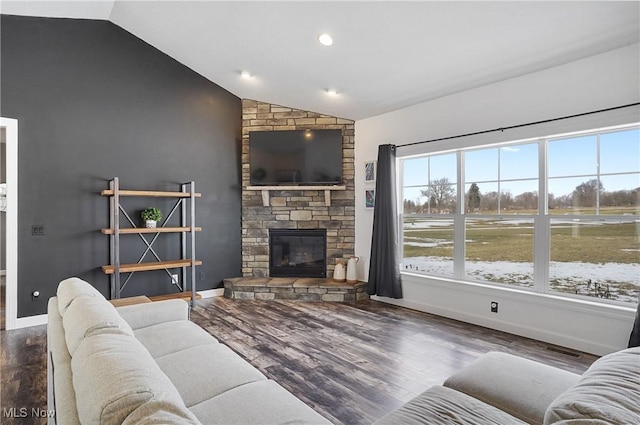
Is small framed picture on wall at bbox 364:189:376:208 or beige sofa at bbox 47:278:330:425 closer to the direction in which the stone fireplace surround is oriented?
the beige sofa

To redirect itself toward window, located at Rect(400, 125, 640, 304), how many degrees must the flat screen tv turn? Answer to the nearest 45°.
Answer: approximately 45° to its left

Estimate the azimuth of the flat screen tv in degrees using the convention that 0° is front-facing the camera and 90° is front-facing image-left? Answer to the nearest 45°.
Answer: approximately 0°

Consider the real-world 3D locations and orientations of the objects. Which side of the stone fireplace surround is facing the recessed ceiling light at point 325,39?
front

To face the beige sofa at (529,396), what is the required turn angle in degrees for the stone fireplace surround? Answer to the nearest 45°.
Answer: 0° — it already faces it

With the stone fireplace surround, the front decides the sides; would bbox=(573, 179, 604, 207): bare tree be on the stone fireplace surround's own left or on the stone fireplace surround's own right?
on the stone fireplace surround's own left

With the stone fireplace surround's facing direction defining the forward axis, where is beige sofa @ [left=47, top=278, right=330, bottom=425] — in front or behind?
in front

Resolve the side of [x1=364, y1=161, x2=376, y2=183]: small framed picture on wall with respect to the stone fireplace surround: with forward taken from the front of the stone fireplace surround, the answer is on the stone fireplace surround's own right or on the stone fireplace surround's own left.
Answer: on the stone fireplace surround's own left

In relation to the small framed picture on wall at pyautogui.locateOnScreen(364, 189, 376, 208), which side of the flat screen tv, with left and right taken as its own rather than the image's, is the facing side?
left

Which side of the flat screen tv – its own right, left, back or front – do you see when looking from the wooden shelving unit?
right
